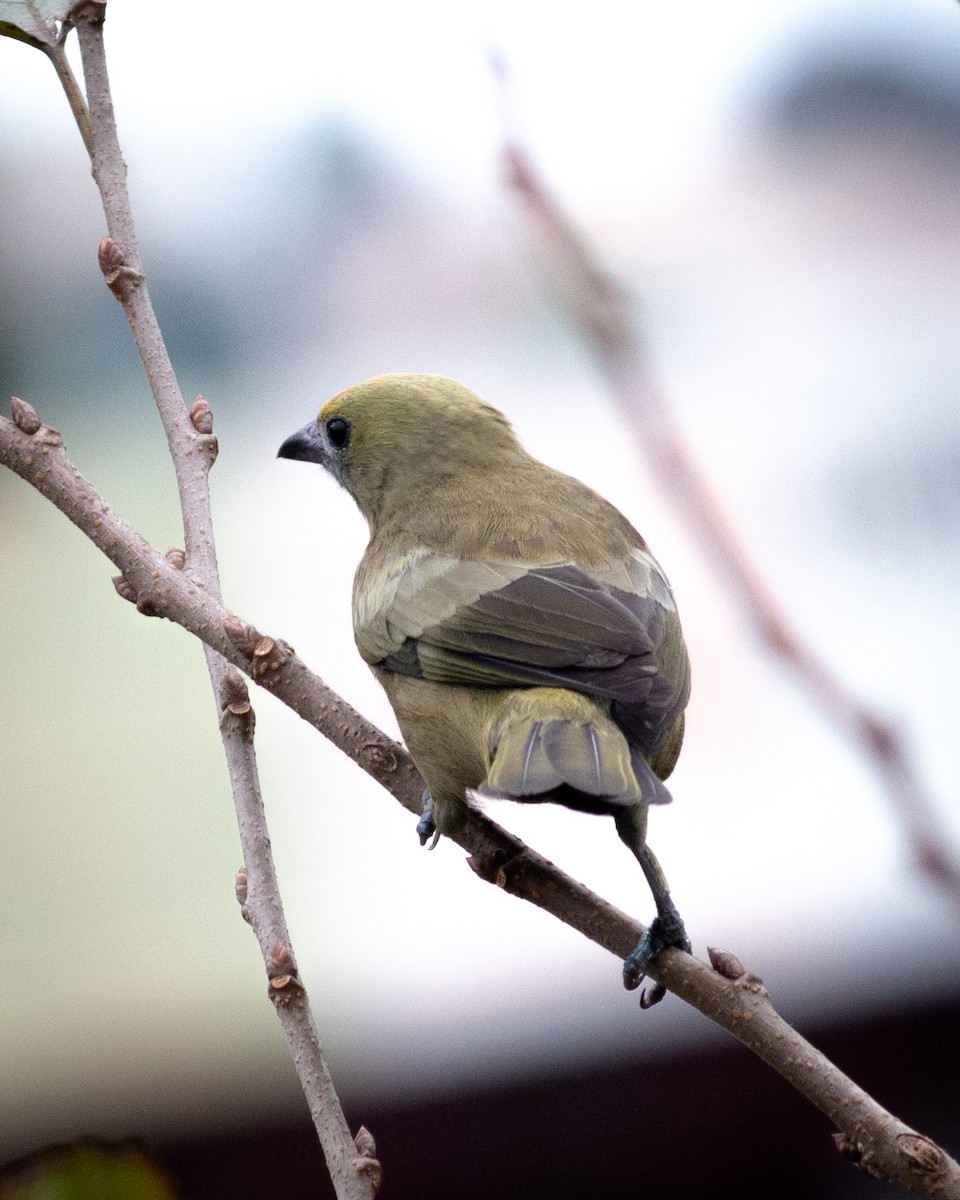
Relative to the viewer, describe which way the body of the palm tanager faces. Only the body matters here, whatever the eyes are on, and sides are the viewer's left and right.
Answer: facing away from the viewer and to the left of the viewer
